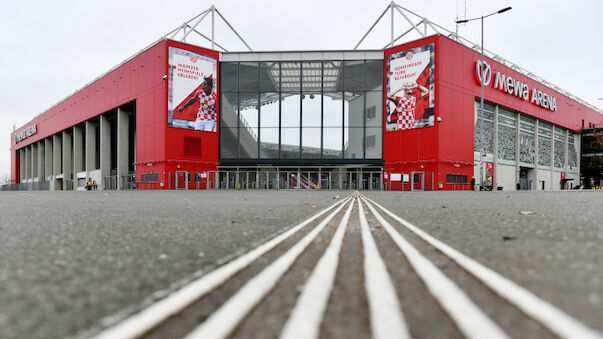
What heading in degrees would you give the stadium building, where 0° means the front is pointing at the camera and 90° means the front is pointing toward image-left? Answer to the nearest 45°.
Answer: approximately 0°
